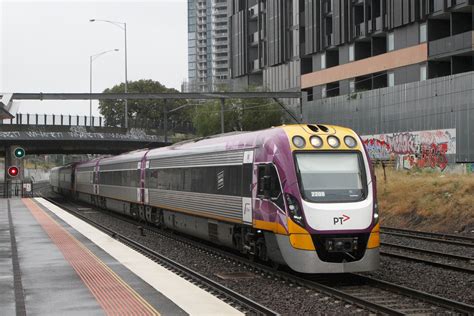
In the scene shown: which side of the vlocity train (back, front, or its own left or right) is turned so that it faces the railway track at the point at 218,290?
right

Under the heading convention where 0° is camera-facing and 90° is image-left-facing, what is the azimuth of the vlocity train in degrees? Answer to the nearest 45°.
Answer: approximately 315°
